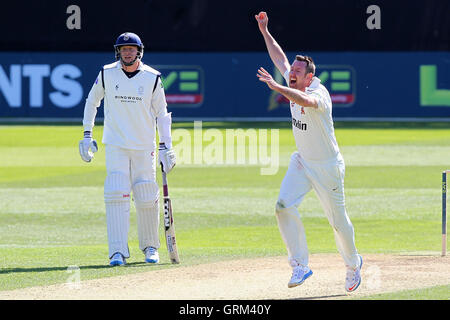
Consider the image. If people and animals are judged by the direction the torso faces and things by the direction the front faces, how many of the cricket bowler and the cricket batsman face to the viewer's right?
0

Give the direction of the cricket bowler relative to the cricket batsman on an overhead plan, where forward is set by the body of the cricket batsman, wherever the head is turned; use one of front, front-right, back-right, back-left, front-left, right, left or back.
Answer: front-left

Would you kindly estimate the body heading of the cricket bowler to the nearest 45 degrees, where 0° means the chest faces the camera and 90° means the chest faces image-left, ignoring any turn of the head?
approximately 45°

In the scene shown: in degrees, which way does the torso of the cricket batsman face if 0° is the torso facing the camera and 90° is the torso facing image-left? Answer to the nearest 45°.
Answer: approximately 0°

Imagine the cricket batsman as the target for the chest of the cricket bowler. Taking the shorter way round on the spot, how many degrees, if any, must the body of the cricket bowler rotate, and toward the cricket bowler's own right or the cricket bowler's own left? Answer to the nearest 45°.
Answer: approximately 90° to the cricket bowler's own right
